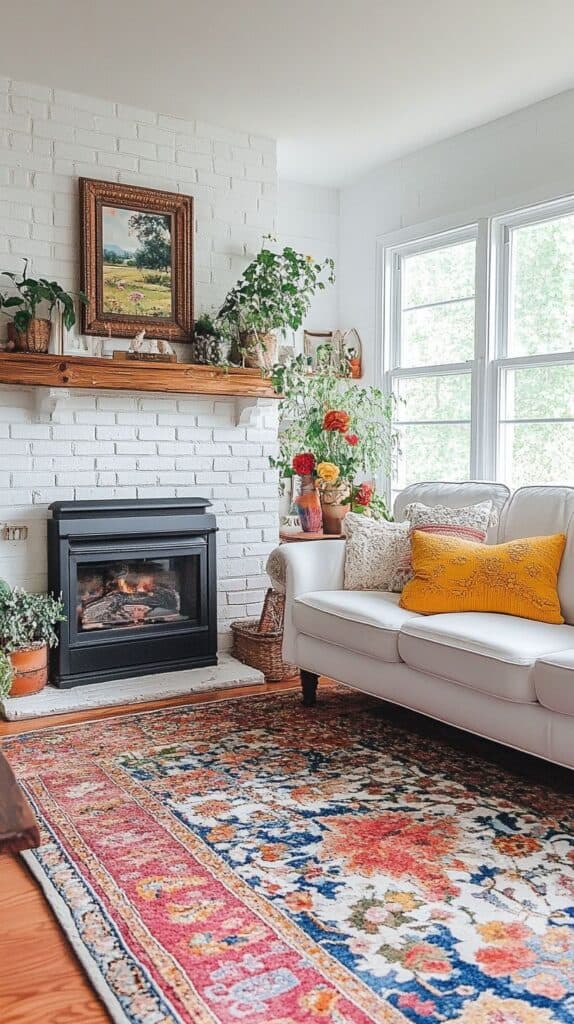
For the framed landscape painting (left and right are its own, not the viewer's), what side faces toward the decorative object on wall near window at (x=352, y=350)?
left

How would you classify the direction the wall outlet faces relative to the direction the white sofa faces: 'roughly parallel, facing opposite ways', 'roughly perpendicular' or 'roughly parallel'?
roughly perpendicular

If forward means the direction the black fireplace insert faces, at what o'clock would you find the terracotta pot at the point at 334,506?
The terracotta pot is roughly at 10 o'clock from the black fireplace insert.

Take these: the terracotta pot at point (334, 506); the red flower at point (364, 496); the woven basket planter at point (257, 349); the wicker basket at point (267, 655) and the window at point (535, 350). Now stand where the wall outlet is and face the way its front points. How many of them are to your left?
5

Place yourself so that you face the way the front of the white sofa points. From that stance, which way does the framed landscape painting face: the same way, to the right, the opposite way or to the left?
to the left

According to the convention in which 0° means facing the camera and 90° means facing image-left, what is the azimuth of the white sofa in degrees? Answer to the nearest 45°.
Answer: approximately 45°

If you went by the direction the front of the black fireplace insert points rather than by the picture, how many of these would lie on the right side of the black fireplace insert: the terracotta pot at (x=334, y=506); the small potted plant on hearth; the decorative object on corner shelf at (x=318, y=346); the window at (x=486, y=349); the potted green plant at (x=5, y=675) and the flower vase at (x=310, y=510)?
2

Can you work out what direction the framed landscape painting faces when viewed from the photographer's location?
facing the viewer and to the right of the viewer

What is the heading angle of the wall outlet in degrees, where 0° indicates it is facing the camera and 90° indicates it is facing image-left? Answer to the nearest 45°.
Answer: approximately 0°
